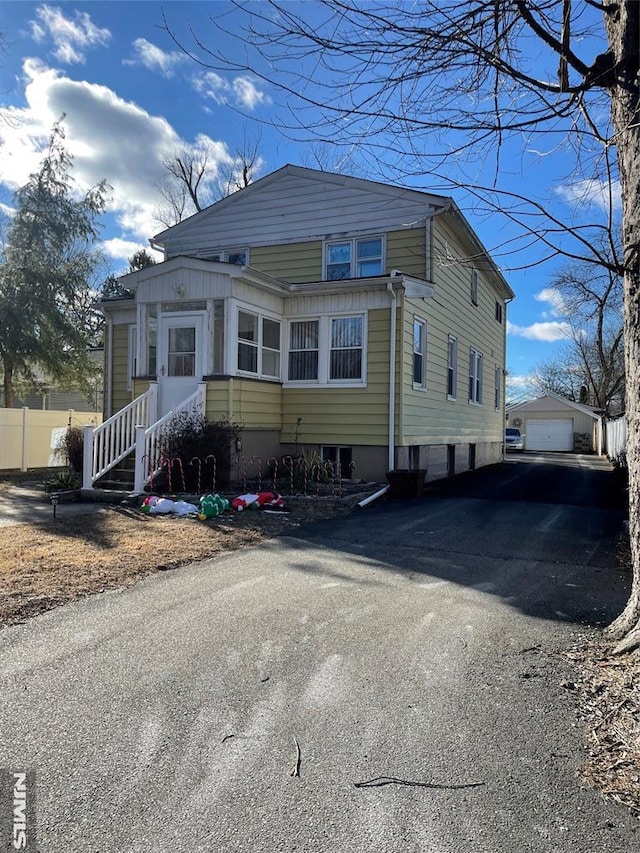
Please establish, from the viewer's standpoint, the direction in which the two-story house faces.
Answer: facing the viewer and to the left of the viewer

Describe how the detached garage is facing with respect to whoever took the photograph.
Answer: facing the viewer

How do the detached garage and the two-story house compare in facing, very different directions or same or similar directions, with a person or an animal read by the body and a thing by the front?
same or similar directions

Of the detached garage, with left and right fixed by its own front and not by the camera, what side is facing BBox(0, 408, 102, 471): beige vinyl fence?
front

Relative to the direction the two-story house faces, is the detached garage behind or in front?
behind

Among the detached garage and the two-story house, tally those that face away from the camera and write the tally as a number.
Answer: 0

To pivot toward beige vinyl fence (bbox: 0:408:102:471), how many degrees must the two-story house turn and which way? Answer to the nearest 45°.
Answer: approximately 90° to its right

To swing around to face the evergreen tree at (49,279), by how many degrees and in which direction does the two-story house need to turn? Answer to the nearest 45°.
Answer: approximately 90° to its right
